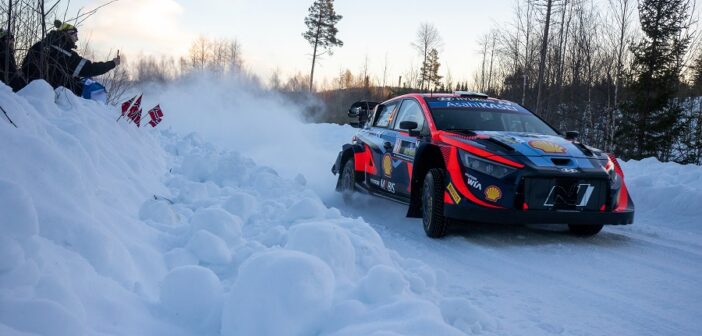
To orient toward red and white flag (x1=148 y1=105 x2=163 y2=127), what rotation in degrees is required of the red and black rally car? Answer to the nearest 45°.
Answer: approximately 180°

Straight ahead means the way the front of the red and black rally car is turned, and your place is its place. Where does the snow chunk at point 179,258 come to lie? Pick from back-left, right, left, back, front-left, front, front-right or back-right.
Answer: right

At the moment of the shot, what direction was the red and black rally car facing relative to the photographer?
facing the viewer and to the right of the viewer

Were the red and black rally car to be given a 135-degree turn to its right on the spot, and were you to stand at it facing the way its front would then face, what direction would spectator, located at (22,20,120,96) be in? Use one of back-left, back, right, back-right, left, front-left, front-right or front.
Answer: front

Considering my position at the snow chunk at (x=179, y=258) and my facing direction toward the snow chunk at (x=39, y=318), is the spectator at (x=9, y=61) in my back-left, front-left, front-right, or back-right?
back-right

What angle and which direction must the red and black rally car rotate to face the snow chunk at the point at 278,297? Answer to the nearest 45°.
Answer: approximately 45° to its right

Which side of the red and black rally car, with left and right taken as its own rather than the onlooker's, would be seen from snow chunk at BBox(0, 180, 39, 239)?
right

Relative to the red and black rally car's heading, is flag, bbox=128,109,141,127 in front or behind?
behind

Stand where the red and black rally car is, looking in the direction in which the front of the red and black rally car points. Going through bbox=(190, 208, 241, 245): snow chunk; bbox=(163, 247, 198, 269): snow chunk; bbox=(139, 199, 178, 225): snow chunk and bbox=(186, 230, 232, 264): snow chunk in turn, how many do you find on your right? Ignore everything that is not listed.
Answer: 4

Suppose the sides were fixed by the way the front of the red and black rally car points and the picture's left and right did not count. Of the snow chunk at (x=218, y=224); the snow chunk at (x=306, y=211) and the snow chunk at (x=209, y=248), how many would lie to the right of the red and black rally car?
3

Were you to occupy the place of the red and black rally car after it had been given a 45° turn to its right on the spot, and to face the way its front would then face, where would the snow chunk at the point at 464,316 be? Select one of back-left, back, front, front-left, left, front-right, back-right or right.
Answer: front

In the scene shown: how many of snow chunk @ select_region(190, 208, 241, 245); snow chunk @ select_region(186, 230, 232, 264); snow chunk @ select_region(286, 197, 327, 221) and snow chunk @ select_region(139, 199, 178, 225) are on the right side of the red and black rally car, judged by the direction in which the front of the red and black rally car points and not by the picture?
4

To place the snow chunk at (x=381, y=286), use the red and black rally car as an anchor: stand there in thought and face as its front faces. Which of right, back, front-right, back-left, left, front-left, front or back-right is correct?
front-right

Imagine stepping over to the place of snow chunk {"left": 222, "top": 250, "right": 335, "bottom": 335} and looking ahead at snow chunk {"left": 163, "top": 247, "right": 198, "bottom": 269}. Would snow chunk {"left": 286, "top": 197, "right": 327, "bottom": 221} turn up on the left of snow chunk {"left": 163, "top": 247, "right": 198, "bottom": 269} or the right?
right

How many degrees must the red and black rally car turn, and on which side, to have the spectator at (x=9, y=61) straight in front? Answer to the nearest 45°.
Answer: approximately 135° to its right

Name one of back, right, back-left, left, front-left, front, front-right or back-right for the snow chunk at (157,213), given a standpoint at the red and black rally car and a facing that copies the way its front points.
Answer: right

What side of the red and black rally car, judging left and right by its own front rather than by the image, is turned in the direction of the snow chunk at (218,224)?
right

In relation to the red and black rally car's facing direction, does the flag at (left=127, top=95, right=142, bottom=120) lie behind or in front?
behind

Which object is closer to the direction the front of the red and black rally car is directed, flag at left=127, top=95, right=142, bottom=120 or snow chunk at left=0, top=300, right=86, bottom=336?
the snow chunk
